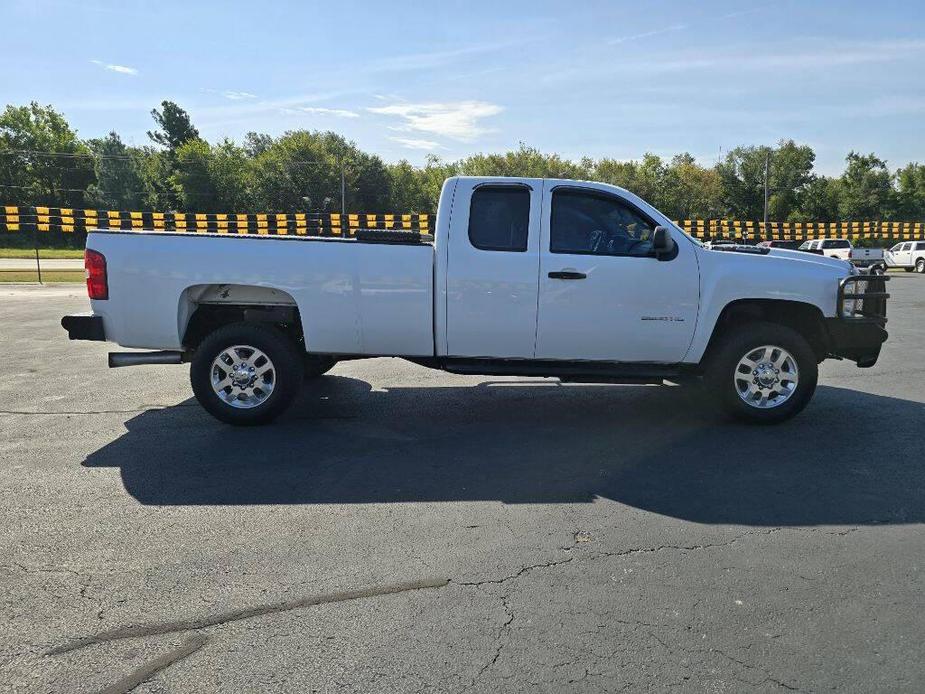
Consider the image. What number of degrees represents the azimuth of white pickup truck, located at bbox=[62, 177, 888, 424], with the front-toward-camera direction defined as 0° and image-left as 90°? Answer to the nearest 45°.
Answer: approximately 270°

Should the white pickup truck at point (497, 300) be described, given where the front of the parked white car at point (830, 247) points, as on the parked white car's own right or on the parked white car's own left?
on the parked white car's own left

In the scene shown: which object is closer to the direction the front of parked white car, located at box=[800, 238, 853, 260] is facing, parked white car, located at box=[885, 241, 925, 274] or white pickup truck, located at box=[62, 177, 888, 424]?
the white pickup truck

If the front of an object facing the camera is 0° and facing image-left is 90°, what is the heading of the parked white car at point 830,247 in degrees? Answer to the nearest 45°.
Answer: approximately 90°

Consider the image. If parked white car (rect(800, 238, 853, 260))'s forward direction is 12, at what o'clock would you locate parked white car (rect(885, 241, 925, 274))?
parked white car (rect(885, 241, 925, 274)) is roughly at 5 o'clock from parked white car (rect(800, 238, 853, 260)).

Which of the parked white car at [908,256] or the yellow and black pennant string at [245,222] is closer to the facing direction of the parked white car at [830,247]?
the yellow and black pennant string

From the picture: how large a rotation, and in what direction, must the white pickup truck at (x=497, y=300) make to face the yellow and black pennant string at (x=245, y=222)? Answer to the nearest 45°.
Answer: approximately 90° to its left

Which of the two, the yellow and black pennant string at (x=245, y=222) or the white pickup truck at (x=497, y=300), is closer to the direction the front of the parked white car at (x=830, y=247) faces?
the yellow and black pennant string

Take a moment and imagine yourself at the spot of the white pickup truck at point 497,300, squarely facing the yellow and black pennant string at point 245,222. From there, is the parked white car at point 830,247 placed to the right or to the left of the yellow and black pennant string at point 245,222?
right

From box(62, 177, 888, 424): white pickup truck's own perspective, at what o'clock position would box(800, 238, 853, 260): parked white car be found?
The parked white car is roughly at 10 o'clock from the white pickup truck.

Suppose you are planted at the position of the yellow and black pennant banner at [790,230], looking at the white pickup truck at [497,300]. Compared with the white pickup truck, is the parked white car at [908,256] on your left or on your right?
left

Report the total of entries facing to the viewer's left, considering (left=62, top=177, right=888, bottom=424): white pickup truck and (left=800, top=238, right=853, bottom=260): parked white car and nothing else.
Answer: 1

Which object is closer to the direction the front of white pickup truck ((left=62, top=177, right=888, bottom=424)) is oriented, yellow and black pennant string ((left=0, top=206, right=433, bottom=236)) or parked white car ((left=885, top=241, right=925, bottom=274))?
the parked white car
